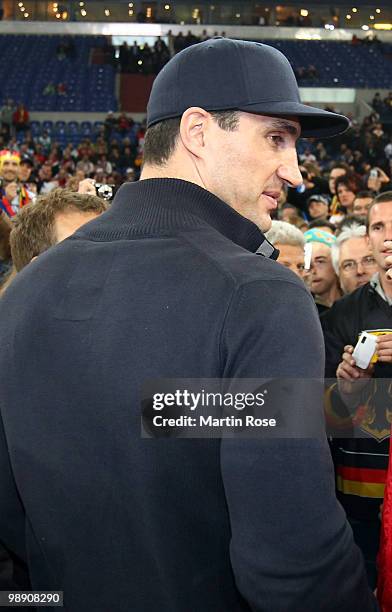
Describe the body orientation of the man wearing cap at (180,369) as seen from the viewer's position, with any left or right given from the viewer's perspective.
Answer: facing away from the viewer and to the right of the viewer

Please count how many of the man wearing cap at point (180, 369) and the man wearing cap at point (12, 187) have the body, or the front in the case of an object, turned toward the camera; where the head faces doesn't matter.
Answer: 1

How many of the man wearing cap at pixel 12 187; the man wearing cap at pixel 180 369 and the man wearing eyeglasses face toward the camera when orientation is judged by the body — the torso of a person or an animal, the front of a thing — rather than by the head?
2

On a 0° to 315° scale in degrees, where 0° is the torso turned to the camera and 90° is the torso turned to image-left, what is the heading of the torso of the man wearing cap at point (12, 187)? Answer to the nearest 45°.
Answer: approximately 0°

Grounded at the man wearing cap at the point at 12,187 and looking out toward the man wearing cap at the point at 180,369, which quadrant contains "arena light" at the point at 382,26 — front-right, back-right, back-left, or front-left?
back-left

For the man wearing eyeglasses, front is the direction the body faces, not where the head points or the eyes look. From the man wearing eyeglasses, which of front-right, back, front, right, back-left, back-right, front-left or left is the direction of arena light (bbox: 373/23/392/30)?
back

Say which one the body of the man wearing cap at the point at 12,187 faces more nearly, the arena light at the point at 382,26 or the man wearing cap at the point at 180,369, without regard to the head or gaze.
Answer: the man wearing cap
